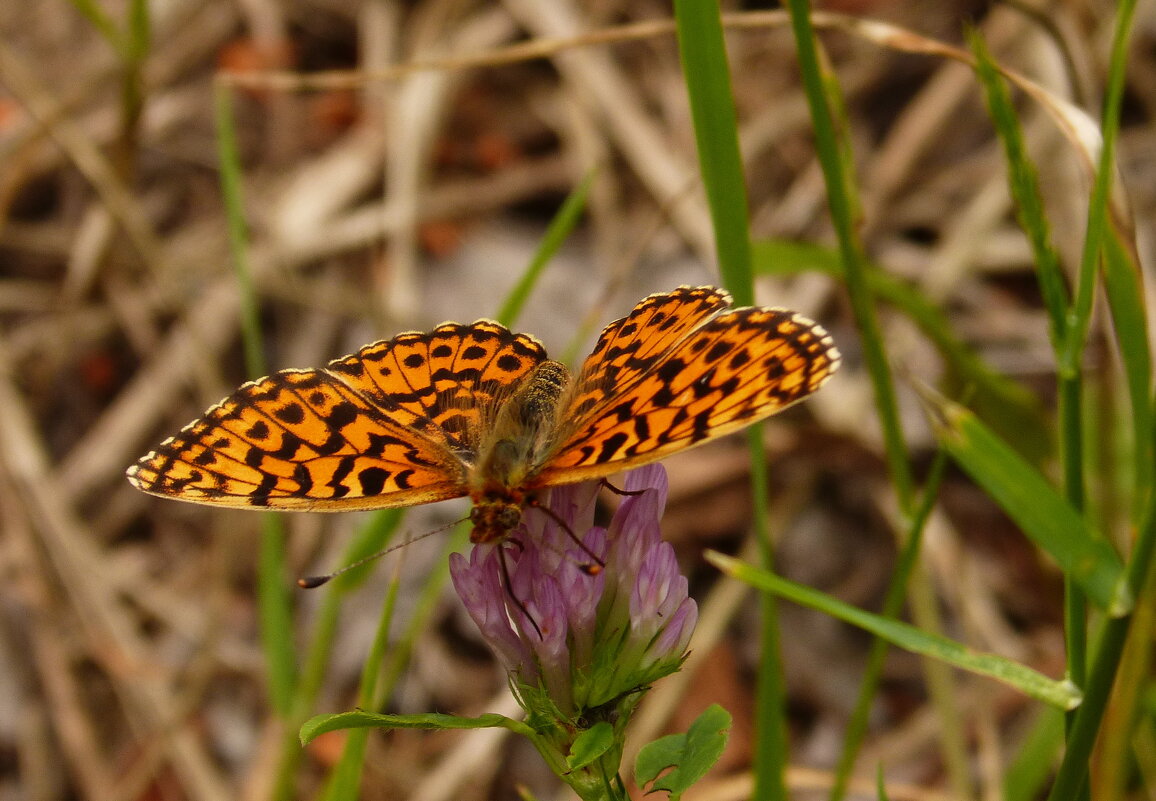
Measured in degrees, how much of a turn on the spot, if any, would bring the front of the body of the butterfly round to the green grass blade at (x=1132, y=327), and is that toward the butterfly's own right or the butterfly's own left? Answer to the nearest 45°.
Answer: approximately 90° to the butterfly's own left

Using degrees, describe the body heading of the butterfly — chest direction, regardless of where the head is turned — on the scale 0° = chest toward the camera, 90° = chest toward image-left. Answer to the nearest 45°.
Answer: approximately 0°

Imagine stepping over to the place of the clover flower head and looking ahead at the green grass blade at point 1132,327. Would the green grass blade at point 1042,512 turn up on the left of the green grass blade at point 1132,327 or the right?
right
